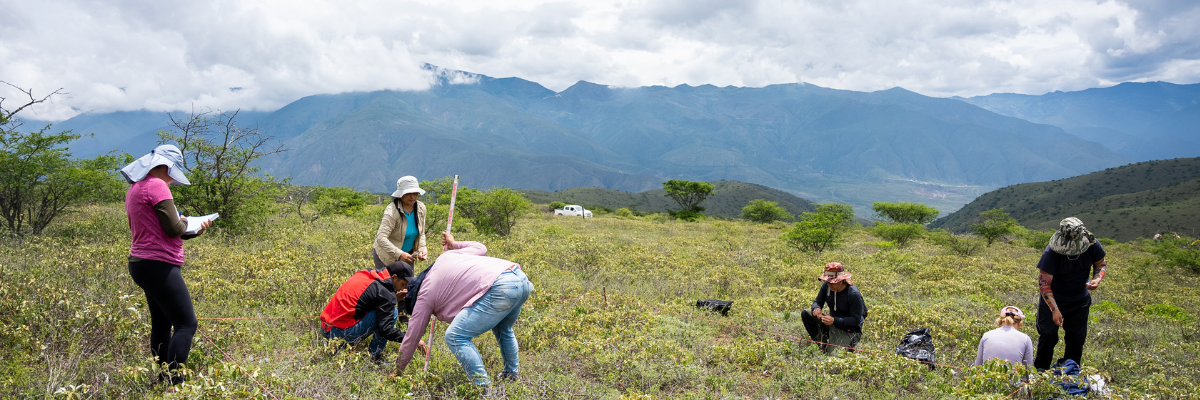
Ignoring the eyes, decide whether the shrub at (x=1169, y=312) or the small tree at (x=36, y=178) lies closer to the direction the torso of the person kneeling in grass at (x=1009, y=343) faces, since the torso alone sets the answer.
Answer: the shrub

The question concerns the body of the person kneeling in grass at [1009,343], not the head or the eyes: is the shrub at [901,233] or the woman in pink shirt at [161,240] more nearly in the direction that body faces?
the shrub

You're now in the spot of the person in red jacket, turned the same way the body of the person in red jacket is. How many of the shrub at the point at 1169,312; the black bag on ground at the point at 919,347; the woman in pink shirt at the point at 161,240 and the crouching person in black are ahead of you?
3

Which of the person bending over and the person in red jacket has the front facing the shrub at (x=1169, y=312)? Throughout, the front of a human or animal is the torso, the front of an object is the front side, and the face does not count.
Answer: the person in red jacket

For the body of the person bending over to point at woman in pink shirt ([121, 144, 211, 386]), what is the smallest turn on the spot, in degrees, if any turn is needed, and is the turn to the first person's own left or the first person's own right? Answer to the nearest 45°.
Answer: approximately 45° to the first person's own left

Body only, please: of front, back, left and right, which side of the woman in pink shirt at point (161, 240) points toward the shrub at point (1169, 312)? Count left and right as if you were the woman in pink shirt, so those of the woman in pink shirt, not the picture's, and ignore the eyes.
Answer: front

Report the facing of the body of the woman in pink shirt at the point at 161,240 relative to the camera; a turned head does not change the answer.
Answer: to the viewer's right

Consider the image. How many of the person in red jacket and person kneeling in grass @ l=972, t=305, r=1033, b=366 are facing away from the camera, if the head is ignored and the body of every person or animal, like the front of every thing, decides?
1

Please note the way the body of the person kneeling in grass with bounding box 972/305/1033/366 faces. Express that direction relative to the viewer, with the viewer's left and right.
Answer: facing away from the viewer

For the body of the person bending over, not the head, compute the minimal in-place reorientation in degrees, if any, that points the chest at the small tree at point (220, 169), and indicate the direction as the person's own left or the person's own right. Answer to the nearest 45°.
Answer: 0° — they already face it

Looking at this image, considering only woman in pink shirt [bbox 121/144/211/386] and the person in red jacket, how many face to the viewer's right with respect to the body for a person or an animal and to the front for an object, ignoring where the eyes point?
2

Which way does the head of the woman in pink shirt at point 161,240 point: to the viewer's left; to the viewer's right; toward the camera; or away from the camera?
to the viewer's right

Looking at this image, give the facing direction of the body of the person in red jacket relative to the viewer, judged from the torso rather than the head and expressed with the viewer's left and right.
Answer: facing to the right of the viewer

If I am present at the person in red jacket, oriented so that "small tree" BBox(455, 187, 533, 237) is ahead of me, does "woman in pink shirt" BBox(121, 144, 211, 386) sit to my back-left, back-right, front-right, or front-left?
back-left

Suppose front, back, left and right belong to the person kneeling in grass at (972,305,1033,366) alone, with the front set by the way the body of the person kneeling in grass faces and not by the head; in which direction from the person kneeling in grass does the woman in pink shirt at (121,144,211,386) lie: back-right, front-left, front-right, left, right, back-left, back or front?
back-left
